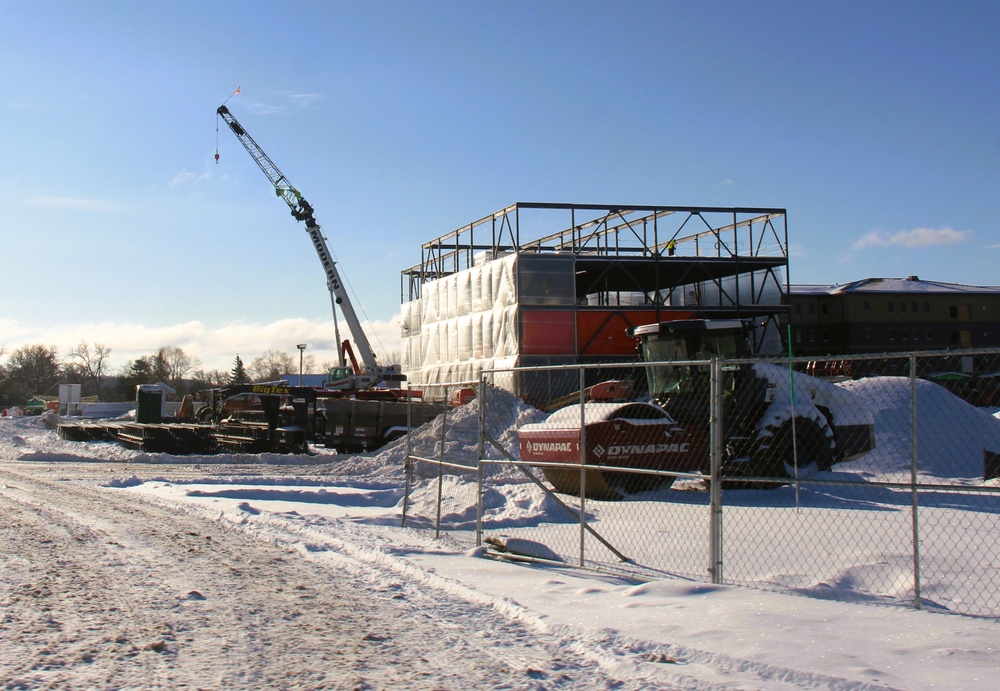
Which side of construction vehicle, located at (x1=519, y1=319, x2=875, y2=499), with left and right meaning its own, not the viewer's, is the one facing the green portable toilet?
right

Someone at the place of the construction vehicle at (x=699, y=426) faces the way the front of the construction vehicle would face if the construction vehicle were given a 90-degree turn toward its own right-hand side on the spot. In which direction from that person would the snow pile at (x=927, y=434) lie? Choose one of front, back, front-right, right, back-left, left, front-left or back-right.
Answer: right

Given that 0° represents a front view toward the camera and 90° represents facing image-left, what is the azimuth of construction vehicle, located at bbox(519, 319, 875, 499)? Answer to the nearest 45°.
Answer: approximately 45°

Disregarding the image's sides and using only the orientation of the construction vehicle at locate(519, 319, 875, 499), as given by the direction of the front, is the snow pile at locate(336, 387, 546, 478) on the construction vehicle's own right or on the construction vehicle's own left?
on the construction vehicle's own right
